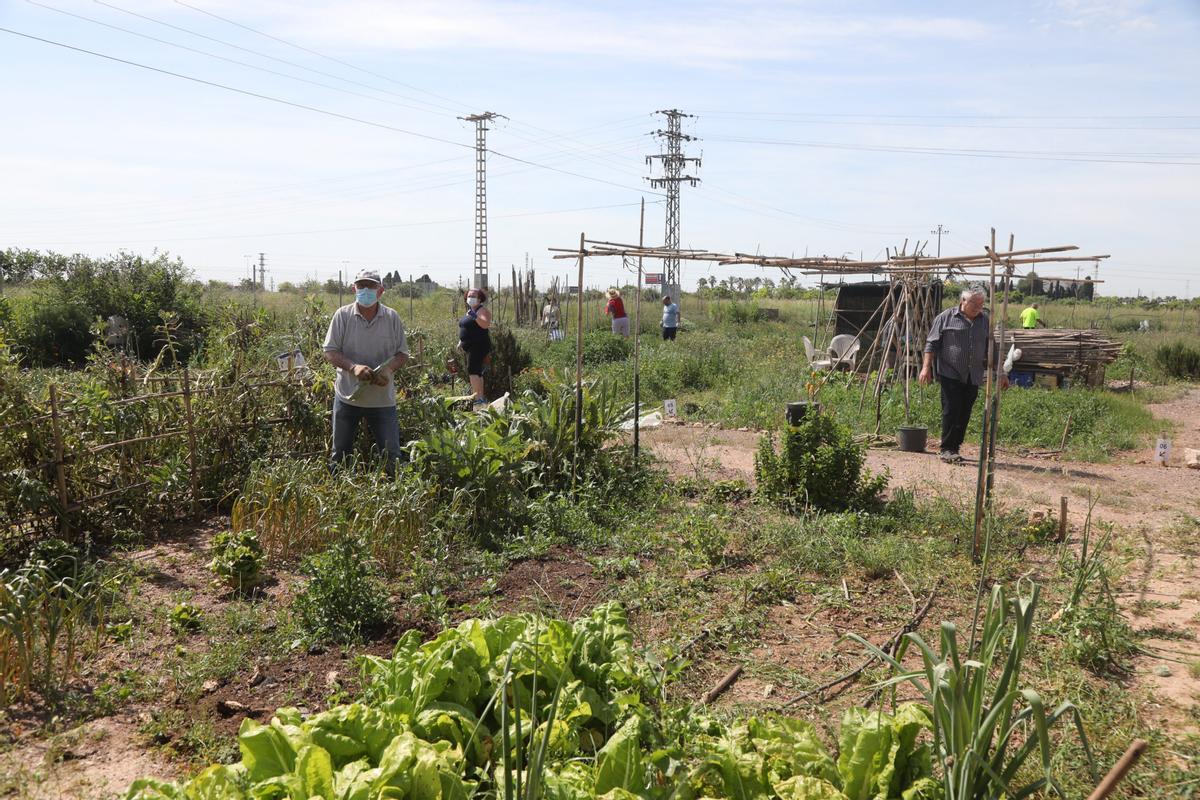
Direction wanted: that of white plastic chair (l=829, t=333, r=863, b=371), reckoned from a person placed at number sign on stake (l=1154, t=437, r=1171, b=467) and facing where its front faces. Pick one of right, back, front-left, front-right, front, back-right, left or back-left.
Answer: back-right

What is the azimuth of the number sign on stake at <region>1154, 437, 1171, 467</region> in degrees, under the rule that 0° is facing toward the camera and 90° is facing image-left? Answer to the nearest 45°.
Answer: approximately 0°

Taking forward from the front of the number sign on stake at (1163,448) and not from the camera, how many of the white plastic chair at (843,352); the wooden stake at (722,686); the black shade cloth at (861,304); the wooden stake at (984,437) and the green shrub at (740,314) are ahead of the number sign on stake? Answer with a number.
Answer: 2

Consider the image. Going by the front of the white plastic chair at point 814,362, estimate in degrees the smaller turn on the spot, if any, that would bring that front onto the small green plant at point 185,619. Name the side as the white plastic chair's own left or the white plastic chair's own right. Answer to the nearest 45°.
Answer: approximately 90° to the white plastic chair's own right

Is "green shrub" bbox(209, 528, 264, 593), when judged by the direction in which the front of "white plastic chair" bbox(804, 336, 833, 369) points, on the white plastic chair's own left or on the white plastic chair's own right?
on the white plastic chair's own right

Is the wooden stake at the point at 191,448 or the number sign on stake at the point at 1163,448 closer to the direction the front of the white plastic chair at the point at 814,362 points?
the number sign on stake

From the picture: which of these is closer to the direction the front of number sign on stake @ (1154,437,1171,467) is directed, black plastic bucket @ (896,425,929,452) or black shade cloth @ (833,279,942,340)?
the black plastic bucket

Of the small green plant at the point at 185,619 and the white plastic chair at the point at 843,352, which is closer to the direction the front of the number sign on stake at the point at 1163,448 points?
the small green plant
